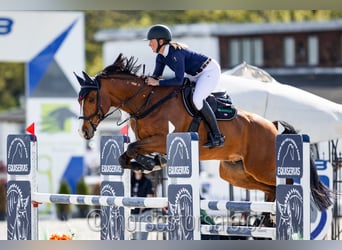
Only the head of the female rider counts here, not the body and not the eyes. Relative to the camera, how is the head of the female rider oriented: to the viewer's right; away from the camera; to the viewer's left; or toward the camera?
to the viewer's left

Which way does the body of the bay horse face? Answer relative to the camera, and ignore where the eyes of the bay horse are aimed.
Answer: to the viewer's left

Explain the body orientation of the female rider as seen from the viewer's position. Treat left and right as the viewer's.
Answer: facing to the left of the viewer
